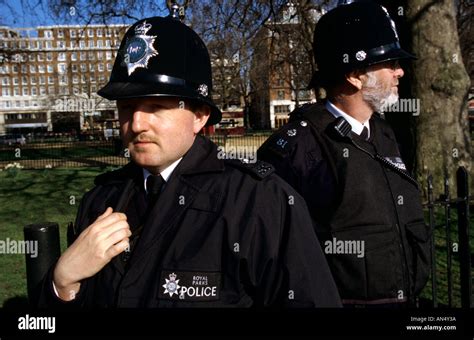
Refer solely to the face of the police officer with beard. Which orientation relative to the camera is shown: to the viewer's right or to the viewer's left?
to the viewer's right

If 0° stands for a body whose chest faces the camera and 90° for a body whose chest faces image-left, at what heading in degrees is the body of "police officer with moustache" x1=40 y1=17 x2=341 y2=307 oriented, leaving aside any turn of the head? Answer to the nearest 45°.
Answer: approximately 45°

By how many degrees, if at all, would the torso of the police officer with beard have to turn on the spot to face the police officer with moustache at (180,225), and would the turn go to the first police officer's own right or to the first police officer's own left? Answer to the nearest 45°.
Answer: approximately 90° to the first police officer's own right

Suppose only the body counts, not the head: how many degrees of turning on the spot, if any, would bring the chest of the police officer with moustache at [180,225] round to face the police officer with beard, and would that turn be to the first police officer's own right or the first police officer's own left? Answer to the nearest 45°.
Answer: approximately 180°

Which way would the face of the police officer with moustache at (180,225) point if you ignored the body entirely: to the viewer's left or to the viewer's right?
to the viewer's left

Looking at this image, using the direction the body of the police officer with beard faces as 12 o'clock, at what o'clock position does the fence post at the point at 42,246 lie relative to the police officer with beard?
The fence post is roughly at 5 o'clock from the police officer with beard.

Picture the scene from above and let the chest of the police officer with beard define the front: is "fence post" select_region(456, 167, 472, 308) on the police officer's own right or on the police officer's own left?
on the police officer's own left

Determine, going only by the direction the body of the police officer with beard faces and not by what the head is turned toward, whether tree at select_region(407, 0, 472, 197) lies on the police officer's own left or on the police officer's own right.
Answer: on the police officer's own left

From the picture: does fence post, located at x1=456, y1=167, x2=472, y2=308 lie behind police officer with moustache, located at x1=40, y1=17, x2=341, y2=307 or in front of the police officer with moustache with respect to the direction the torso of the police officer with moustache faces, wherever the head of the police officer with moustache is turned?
behind
